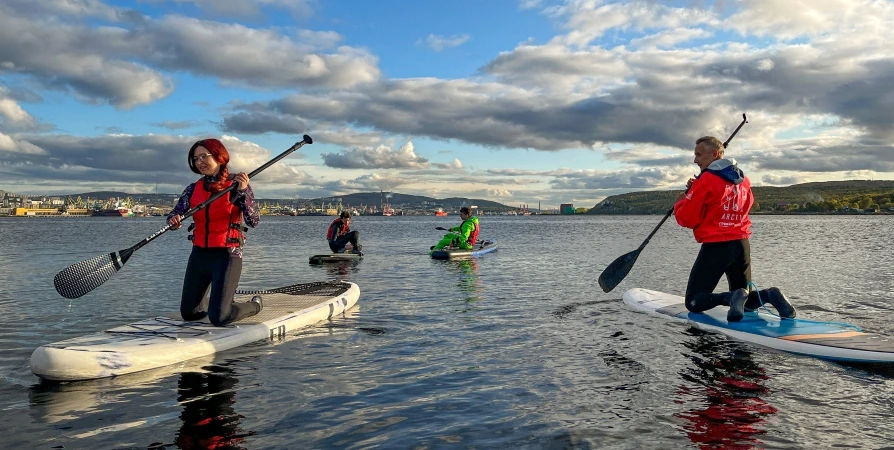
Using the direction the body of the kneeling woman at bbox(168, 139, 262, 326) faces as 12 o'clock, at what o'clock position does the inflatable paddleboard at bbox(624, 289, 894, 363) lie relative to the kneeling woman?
The inflatable paddleboard is roughly at 8 o'clock from the kneeling woman.

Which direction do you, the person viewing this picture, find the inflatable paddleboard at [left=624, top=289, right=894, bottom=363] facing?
facing away from the viewer and to the left of the viewer

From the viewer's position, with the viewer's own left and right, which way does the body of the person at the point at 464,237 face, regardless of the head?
facing to the left of the viewer

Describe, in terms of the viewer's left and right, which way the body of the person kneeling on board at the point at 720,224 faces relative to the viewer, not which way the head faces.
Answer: facing away from the viewer and to the left of the viewer

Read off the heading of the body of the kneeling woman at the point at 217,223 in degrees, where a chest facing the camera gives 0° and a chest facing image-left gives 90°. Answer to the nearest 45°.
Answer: approximately 45°

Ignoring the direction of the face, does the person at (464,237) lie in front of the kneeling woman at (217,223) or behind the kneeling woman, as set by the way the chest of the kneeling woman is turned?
behind

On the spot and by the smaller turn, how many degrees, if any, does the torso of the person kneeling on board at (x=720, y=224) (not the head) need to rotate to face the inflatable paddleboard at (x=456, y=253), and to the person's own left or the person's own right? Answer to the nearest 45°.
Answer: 0° — they already face it

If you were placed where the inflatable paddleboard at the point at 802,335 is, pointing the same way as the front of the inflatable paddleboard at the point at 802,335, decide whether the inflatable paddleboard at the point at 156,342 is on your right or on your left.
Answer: on your left
